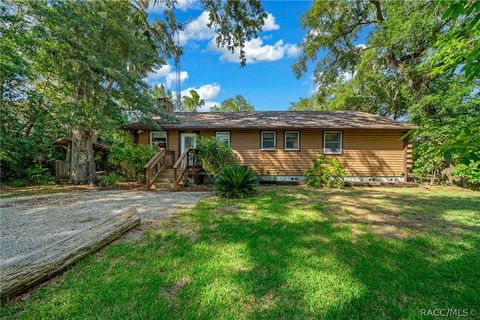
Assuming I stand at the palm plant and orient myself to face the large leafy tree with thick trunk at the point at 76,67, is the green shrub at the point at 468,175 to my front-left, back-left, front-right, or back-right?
back-right

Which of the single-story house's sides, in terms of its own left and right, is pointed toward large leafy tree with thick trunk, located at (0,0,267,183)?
right

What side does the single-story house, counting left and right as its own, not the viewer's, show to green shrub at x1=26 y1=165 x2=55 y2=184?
right

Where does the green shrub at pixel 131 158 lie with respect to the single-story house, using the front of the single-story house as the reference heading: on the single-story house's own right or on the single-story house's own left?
on the single-story house's own right

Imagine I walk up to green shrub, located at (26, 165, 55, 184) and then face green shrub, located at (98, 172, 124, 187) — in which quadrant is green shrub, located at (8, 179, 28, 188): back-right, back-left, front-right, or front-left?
back-right

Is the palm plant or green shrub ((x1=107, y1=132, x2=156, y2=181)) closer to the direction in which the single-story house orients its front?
the palm plant

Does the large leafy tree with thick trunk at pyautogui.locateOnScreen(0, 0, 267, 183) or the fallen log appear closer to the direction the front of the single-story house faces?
the fallen log

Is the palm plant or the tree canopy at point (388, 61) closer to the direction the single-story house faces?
the palm plant

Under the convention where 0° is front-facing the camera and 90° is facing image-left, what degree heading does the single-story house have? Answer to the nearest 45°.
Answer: approximately 0°

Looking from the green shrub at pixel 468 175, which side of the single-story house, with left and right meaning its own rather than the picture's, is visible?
left

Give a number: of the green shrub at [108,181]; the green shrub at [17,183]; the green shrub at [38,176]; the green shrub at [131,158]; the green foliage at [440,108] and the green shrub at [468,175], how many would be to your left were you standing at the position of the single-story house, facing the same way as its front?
2

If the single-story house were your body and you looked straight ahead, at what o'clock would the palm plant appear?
The palm plant is roughly at 1 o'clock from the single-story house.

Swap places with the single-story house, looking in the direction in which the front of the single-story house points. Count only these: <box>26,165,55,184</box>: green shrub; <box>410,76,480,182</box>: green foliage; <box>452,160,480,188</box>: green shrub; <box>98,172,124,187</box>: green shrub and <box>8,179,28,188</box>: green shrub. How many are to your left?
2

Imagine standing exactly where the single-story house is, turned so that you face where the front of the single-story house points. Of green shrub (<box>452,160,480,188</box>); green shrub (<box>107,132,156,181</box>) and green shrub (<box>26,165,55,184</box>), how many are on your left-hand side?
1

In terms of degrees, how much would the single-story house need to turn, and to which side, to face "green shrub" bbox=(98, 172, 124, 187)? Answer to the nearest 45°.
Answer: approximately 90° to its right

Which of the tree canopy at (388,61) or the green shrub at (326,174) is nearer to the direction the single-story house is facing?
the green shrub

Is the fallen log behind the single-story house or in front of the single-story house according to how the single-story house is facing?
in front
